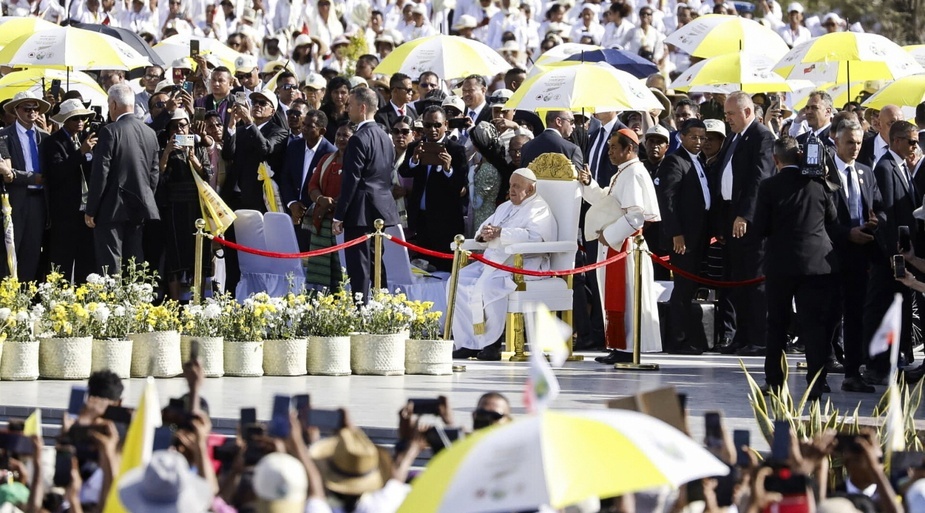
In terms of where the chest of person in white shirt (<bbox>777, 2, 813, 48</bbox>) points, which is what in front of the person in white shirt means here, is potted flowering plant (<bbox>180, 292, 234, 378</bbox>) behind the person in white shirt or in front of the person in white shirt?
in front

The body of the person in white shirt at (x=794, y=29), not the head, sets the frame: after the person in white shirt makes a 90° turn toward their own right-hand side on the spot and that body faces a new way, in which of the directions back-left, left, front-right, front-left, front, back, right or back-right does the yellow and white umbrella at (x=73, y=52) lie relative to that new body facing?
front-left

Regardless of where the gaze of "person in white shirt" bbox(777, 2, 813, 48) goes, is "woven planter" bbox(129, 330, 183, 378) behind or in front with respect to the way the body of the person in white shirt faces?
in front

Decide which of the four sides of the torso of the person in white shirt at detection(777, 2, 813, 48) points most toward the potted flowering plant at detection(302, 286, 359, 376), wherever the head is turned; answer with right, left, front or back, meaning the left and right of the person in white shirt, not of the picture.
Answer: front

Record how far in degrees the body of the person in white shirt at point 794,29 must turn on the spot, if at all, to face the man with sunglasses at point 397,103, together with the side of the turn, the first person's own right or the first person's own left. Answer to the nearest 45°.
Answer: approximately 45° to the first person's own right

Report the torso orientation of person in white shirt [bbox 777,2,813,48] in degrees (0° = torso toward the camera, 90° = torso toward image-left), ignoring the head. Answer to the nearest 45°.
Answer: approximately 0°

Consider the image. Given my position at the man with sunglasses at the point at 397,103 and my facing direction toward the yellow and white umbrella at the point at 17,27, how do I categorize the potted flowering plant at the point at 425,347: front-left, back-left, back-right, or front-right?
back-left

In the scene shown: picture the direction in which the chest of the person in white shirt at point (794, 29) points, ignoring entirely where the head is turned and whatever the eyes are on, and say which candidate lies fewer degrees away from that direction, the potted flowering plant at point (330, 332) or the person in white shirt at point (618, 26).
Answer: the potted flowering plant

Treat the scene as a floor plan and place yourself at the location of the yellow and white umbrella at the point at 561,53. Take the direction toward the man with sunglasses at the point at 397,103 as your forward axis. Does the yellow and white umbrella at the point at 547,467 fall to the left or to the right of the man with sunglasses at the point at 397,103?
left

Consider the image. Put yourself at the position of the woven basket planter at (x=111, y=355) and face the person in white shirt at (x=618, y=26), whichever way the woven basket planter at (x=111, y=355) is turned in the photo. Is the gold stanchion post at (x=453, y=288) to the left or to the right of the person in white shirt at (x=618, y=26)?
right

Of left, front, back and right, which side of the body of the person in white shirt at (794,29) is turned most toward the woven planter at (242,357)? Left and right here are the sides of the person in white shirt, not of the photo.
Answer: front
